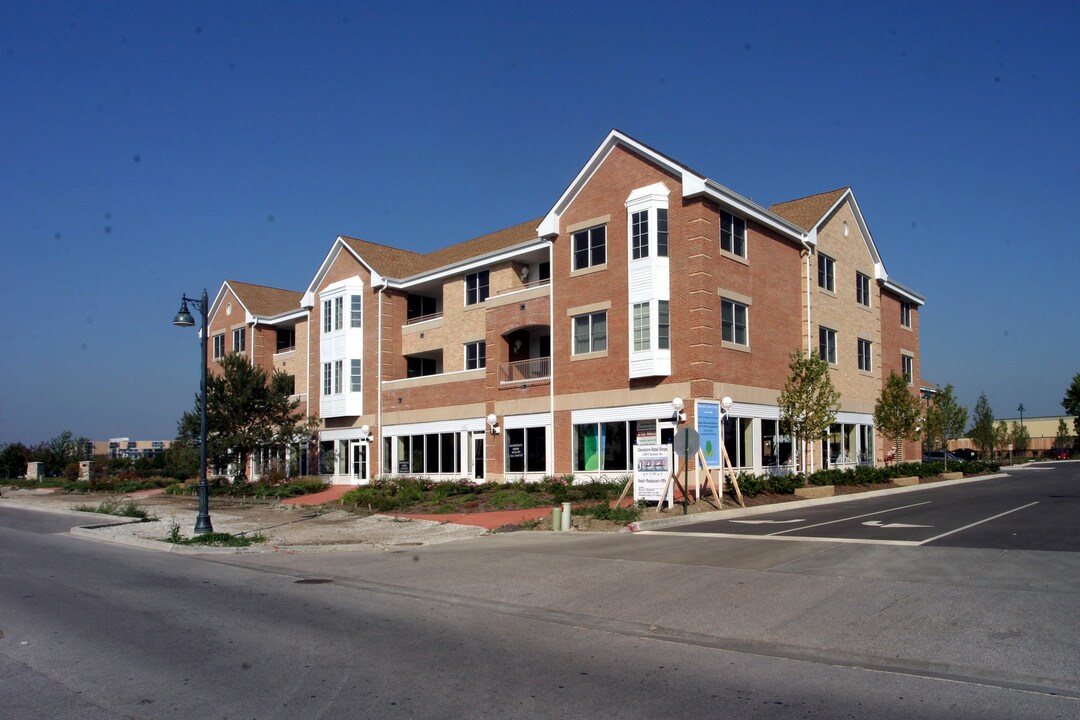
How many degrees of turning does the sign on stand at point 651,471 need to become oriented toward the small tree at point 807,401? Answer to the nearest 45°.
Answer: approximately 135° to its left

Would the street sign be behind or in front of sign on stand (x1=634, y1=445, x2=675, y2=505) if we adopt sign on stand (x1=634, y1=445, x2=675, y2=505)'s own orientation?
in front

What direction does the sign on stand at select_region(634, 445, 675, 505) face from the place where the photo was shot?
facing the viewer

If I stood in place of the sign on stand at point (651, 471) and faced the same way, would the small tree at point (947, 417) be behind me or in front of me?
behind

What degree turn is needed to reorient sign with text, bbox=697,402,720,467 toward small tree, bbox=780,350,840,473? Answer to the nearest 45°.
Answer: approximately 135° to its left

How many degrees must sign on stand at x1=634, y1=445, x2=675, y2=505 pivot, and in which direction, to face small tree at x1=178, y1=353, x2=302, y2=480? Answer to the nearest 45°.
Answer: approximately 135° to its right

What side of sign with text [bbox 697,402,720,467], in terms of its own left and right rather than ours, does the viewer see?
front

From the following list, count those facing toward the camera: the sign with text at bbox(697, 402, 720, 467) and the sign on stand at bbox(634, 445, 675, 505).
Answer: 2

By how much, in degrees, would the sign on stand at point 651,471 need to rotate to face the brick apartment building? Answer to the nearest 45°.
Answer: approximately 180°

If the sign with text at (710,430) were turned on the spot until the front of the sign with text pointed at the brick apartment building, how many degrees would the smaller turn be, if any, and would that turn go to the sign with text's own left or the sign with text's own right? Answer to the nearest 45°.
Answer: approximately 135° to the sign with text's own right

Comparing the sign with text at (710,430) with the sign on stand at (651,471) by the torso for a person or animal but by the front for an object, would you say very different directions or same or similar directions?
same or similar directions

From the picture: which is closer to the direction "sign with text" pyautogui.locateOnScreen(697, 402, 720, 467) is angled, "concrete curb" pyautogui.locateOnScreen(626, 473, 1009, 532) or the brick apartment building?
the concrete curb

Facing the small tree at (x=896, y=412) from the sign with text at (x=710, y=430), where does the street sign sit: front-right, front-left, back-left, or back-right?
back-right
